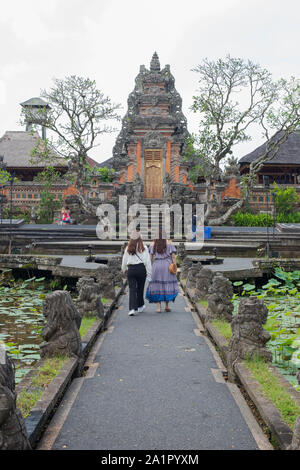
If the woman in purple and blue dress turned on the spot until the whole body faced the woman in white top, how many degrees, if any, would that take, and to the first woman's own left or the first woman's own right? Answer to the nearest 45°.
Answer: approximately 135° to the first woman's own left

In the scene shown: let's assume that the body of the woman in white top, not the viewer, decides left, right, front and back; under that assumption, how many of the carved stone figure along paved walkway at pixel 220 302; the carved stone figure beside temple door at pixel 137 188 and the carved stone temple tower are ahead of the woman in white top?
2

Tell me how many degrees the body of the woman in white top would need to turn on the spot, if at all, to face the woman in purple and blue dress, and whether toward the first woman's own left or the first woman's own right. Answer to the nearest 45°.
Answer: approximately 45° to the first woman's own right

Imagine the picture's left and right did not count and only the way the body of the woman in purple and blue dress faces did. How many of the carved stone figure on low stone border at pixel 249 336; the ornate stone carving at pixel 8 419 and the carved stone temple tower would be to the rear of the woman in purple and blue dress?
2

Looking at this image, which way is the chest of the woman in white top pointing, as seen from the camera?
away from the camera

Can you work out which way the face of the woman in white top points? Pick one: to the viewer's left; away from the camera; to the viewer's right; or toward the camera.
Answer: away from the camera

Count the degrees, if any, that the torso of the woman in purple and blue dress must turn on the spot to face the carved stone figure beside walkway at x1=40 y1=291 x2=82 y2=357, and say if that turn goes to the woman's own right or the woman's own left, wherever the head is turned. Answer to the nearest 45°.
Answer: approximately 180°

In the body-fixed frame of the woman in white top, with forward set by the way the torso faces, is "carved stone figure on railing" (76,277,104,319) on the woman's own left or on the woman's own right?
on the woman's own left

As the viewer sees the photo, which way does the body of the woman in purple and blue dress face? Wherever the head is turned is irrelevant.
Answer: away from the camera

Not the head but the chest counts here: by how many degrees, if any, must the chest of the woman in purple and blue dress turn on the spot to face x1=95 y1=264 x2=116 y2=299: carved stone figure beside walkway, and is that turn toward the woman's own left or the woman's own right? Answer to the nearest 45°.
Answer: approximately 45° to the woman's own left

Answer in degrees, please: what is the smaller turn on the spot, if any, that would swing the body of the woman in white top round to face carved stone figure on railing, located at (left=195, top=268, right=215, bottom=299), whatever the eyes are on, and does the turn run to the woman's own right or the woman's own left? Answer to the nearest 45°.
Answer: approximately 45° to the woman's own right
